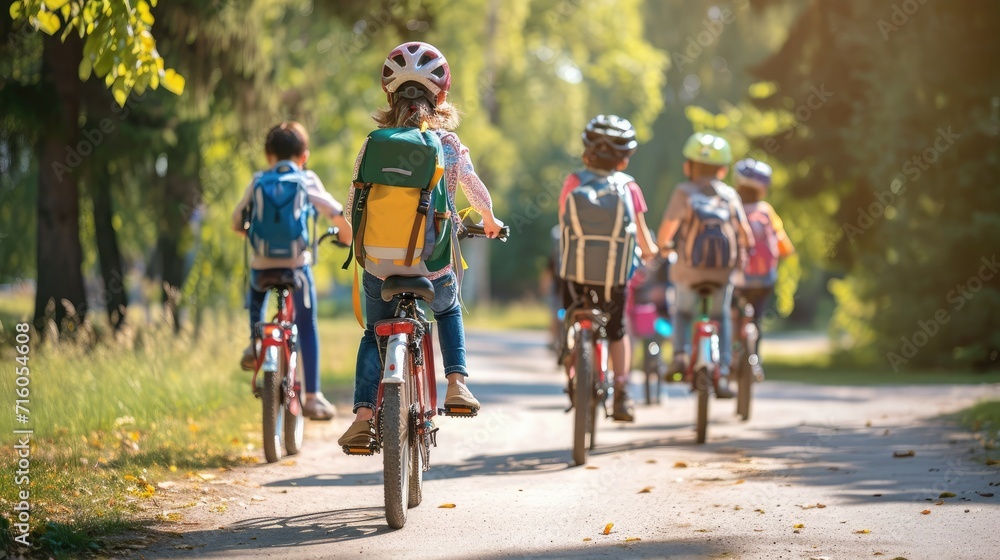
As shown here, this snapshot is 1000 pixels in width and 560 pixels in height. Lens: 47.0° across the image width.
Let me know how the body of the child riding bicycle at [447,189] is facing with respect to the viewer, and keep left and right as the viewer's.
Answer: facing away from the viewer

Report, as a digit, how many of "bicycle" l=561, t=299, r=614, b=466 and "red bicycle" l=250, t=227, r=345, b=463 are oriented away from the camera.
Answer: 2

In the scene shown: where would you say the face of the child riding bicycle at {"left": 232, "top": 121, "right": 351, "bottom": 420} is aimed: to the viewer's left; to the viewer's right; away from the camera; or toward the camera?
away from the camera

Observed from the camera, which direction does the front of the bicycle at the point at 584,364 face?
facing away from the viewer

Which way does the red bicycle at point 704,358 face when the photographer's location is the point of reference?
facing away from the viewer

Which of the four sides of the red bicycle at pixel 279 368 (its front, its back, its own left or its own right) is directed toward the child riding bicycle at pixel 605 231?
right

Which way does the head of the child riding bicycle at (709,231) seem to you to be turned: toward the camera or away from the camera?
away from the camera

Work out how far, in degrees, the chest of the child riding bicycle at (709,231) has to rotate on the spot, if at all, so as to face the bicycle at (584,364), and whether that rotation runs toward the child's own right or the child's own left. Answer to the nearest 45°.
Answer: approximately 135° to the child's own left

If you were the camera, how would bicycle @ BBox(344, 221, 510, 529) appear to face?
facing away from the viewer

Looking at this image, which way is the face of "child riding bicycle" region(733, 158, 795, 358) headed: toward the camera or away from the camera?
away from the camera

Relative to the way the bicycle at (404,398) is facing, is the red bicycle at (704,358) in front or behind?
in front

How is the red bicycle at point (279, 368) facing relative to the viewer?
away from the camera

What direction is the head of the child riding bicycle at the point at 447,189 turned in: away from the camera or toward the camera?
away from the camera

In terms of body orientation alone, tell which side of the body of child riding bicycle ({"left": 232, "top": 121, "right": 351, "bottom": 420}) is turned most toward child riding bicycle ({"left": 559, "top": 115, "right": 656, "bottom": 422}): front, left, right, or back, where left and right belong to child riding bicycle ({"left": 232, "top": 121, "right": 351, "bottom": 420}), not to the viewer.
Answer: right

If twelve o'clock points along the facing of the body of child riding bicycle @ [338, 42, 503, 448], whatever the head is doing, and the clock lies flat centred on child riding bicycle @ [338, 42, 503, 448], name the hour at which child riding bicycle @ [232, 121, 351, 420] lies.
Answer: child riding bicycle @ [232, 121, 351, 420] is roughly at 11 o'clock from child riding bicycle @ [338, 42, 503, 448].

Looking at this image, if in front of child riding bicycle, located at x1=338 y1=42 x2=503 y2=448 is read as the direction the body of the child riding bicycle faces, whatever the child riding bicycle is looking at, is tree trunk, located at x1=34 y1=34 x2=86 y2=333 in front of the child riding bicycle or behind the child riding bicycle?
in front

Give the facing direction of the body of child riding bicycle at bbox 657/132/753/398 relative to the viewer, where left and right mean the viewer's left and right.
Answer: facing away from the viewer
